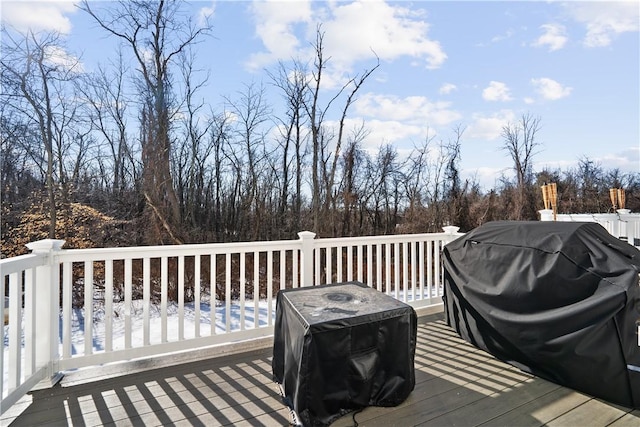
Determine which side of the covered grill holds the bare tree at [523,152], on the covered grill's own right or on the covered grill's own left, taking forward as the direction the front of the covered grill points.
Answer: on the covered grill's own right

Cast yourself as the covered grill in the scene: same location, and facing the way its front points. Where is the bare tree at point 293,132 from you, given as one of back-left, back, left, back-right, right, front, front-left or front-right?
right

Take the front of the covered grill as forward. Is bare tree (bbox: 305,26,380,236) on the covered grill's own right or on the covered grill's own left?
on the covered grill's own right

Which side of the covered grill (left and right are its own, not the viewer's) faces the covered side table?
front

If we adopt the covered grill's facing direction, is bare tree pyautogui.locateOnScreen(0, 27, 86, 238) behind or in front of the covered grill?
in front

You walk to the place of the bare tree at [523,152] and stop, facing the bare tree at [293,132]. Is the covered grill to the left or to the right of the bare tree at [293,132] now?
left

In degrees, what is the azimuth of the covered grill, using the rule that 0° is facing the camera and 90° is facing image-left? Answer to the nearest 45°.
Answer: approximately 45°

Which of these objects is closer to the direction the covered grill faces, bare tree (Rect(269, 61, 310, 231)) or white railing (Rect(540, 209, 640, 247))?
the bare tree

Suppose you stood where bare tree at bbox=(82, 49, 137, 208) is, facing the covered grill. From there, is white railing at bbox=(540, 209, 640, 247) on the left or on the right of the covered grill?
left

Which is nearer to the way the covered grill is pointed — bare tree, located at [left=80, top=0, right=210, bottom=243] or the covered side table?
the covered side table
